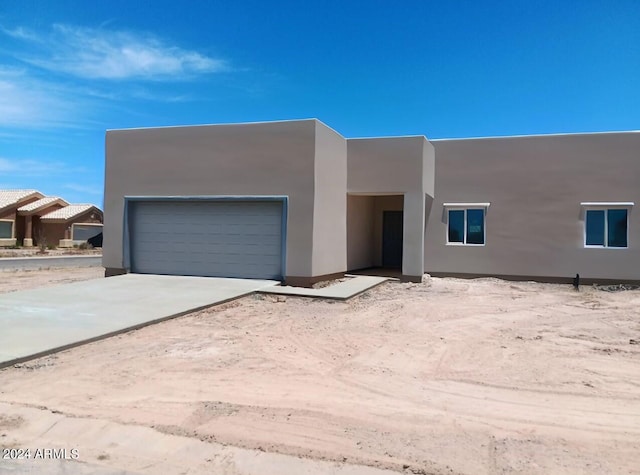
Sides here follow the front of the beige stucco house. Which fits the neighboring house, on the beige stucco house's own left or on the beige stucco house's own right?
on the beige stucco house's own right

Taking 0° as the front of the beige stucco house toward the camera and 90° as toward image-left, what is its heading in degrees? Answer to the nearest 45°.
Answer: approximately 0°
